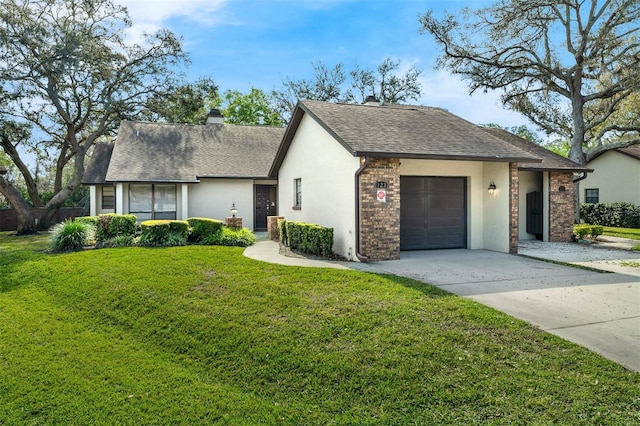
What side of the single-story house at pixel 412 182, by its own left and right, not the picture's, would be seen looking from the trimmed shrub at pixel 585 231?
left

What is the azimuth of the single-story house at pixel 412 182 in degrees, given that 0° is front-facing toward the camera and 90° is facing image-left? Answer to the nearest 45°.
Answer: approximately 315°

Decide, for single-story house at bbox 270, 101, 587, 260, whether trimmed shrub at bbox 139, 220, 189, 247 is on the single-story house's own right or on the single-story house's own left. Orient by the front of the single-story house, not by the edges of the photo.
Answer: on the single-story house's own right

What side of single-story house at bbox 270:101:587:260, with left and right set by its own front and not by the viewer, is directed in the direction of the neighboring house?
left

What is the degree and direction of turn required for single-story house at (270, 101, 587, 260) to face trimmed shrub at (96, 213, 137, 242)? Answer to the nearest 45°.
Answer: approximately 135° to its right

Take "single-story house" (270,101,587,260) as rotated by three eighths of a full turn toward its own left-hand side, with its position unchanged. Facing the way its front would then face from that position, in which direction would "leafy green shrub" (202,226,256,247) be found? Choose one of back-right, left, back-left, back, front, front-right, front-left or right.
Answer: left

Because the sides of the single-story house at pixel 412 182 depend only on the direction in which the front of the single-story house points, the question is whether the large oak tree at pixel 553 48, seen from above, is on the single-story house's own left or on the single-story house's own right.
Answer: on the single-story house's own left

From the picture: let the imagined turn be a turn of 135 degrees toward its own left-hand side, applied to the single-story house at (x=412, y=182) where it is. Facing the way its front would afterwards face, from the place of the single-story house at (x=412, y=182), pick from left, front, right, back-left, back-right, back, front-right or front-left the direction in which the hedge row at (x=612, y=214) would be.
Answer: front-right

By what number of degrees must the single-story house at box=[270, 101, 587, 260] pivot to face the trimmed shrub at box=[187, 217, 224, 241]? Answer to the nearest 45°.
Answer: approximately 135° to its right

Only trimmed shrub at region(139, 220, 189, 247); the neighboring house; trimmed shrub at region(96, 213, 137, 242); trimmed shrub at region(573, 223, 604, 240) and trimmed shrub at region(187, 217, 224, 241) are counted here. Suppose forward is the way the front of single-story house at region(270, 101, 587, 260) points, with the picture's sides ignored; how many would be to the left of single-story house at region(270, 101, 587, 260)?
2
